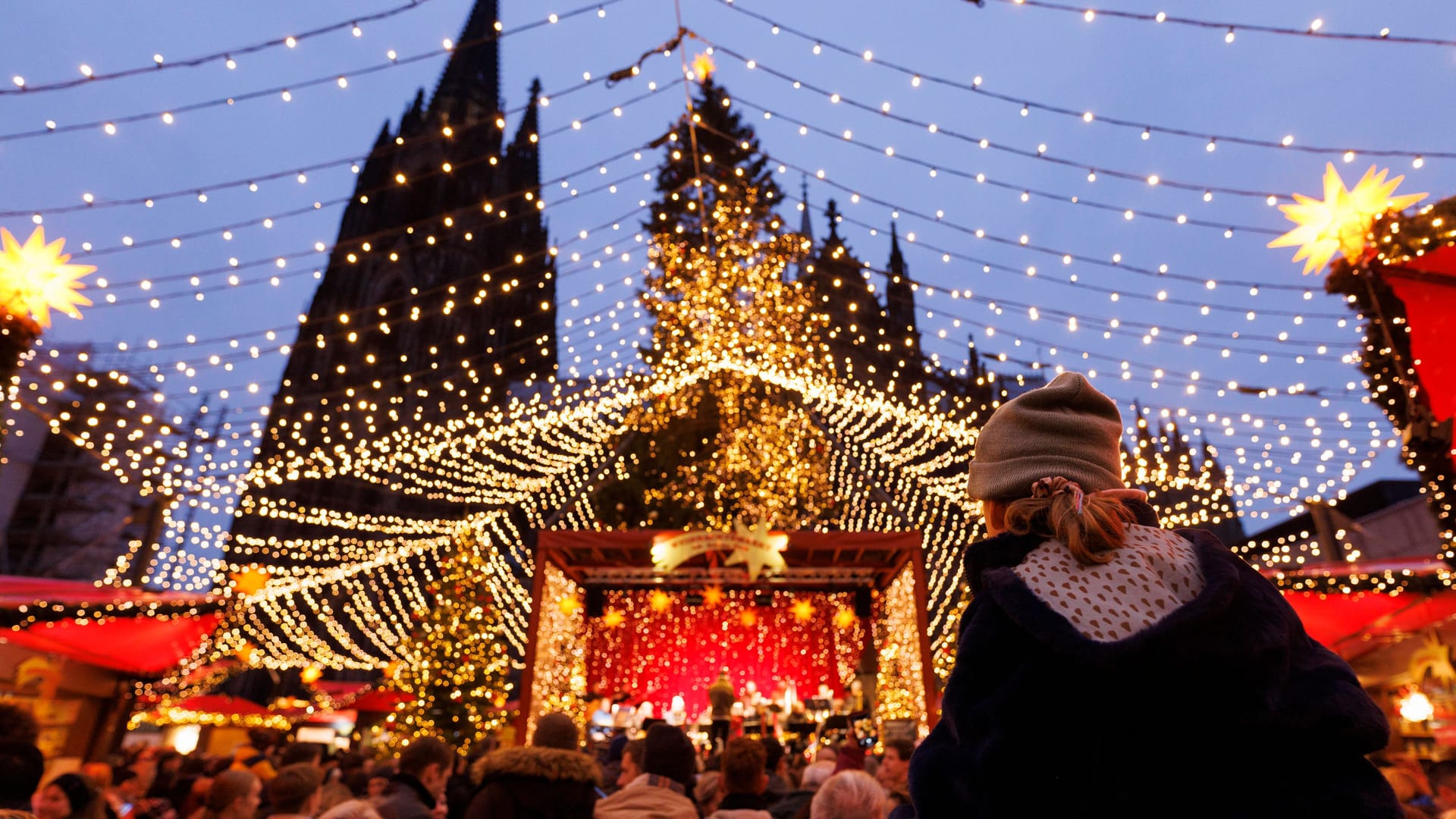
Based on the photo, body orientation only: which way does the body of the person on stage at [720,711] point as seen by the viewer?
away from the camera

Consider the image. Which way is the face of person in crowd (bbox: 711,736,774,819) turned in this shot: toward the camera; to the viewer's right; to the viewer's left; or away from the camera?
away from the camera

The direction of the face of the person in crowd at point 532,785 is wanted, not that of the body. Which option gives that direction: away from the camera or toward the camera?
away from the camera

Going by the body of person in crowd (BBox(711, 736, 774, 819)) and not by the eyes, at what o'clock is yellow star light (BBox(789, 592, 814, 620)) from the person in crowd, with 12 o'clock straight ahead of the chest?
The yellow star light is roughly at 12 o'clock from the person in crowd.

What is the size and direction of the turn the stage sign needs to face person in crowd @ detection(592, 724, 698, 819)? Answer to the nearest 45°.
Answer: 0° — it already faces them

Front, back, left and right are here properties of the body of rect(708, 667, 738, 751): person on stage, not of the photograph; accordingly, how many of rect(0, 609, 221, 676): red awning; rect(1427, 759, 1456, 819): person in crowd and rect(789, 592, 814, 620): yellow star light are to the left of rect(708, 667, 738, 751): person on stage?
1

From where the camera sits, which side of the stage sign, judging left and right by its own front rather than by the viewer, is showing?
front

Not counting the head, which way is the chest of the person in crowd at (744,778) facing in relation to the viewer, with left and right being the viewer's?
facing away from the viewer

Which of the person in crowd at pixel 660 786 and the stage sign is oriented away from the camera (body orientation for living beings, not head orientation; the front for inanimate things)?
the person in crowd

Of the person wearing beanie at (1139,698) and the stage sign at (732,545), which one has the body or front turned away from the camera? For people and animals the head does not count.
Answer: the person wearing beanie

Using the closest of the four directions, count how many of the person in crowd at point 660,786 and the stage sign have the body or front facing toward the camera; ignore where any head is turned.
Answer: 1

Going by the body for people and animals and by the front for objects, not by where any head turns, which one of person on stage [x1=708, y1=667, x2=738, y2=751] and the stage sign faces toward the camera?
the stage sign

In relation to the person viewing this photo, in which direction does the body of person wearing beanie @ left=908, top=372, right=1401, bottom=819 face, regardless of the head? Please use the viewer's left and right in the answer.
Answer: facing away from the viewer

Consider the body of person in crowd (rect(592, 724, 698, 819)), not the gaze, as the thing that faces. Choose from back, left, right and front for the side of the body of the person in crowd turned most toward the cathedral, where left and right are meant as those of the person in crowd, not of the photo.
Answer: front

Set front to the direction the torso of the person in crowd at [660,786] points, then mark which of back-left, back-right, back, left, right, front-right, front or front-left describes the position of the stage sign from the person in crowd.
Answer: front
